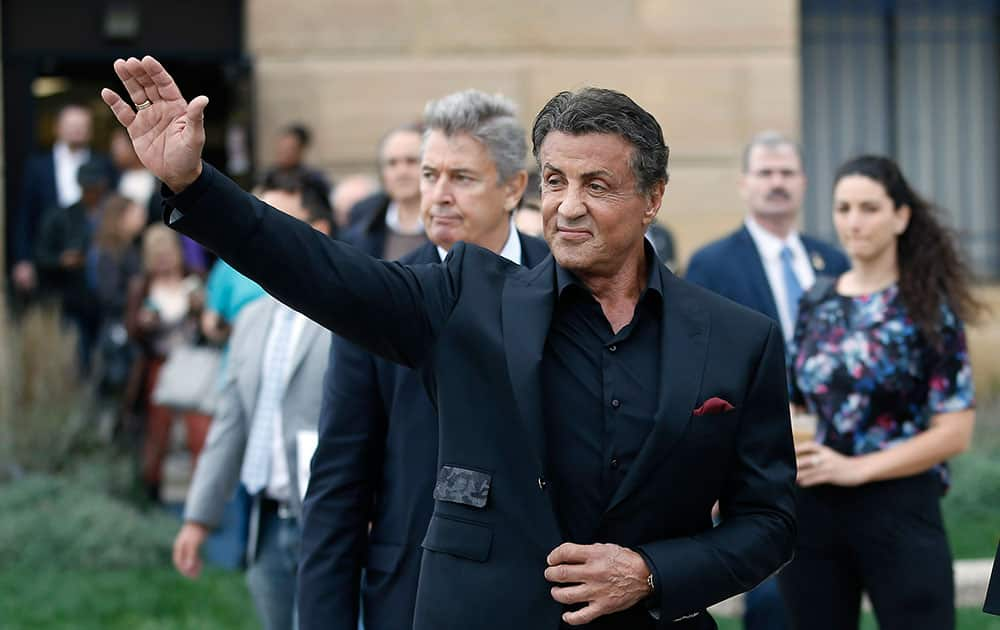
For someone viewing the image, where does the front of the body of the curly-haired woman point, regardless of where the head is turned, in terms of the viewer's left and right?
facing the viewer and to the left of the viewer

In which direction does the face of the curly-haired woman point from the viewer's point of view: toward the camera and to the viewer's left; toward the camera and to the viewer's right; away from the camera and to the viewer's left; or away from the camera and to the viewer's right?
toward the camera and to the viewer's left
